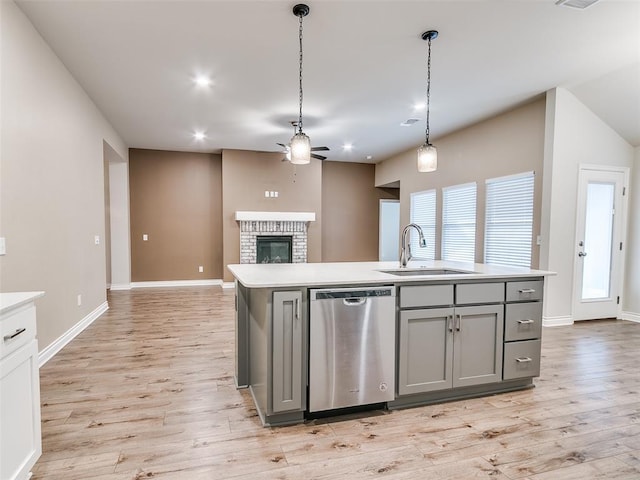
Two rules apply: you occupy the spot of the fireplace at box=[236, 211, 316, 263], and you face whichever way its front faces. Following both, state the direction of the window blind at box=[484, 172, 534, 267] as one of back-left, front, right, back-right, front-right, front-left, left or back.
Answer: front-left

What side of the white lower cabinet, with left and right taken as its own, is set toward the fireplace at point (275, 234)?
left

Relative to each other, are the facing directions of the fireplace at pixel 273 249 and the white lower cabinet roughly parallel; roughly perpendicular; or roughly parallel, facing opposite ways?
roughly perpendicular

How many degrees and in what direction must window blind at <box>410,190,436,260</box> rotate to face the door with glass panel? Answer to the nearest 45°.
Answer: approximately 90° to its left

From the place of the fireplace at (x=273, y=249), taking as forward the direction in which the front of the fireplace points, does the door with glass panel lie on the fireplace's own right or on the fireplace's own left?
on the fireplace's own left
